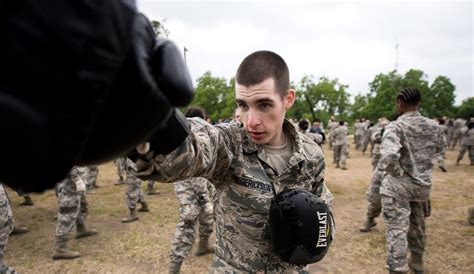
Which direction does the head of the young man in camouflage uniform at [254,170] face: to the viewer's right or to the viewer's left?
to the viewer's left

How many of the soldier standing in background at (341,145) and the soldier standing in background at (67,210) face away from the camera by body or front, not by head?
1

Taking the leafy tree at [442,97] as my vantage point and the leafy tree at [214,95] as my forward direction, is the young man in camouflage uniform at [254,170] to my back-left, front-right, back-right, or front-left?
front-left

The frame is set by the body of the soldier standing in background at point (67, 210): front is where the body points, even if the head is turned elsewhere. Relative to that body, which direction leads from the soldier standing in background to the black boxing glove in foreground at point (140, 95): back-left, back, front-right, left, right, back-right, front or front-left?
right

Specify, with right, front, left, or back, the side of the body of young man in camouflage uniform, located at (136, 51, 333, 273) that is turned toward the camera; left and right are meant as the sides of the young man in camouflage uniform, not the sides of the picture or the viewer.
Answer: front

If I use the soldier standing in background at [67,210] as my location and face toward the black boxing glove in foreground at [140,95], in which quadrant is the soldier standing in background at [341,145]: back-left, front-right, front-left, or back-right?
back-left
